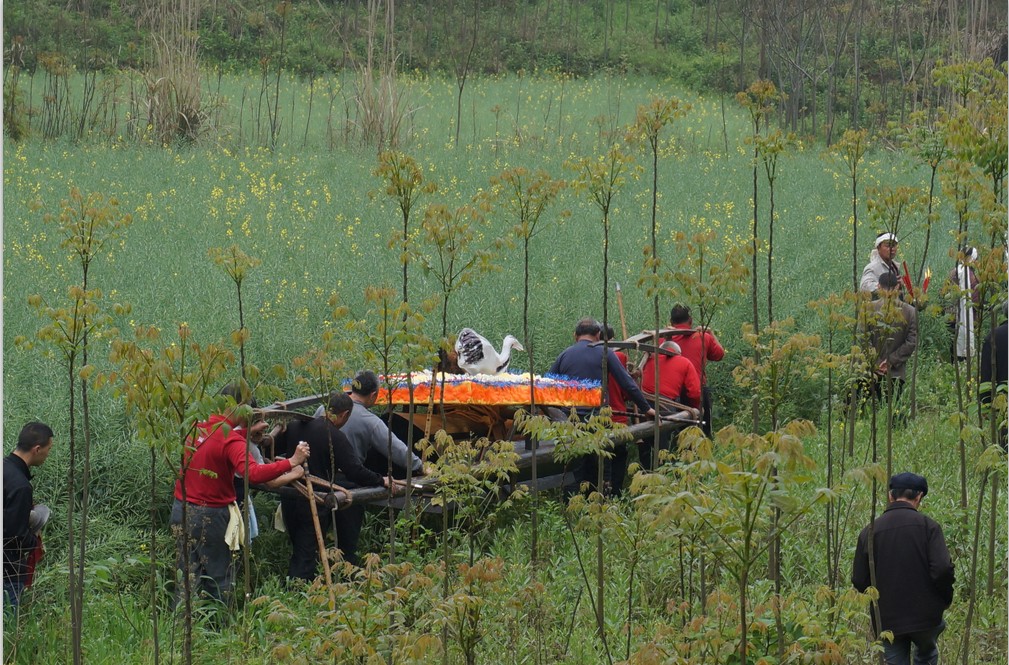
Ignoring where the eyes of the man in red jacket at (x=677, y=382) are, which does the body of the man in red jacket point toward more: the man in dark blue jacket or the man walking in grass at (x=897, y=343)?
the man walking in grass

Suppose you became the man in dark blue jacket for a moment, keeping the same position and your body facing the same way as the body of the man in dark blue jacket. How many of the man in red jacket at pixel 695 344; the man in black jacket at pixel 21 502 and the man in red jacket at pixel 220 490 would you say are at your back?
2

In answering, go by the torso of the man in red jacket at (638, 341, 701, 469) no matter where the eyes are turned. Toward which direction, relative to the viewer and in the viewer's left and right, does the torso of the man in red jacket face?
facing away from the viewer and to the right of the viewer

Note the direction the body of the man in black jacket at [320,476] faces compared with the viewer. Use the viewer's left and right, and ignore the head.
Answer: facing away from the viewer and to the right of the viewer

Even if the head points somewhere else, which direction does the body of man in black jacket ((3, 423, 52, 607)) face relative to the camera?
to the viewer's right

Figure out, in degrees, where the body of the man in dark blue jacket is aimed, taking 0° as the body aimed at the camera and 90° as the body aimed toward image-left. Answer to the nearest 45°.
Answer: approximately 225°

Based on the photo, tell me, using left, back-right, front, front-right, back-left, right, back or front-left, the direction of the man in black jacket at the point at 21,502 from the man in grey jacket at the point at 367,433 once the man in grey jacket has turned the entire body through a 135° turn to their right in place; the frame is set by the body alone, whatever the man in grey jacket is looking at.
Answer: front-right
